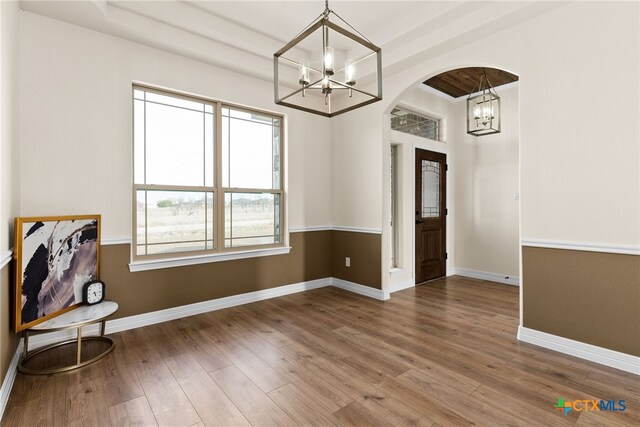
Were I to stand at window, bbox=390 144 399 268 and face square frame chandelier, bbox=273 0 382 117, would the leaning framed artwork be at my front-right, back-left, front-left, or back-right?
front-right

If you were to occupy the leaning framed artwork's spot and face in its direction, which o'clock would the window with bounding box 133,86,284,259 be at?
The window is roughly at 10 o'clock from the leaning framed artwork.

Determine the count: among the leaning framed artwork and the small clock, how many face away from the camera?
0

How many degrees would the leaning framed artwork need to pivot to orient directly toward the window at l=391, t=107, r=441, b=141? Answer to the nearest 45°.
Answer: approximately 45° to its left

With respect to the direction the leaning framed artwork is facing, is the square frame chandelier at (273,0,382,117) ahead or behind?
ahead

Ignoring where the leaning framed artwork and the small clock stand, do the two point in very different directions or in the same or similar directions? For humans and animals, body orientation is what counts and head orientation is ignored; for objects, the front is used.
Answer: same or similar directions

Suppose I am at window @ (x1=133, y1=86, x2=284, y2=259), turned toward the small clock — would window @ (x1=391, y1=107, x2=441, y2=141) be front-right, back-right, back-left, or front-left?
back-left

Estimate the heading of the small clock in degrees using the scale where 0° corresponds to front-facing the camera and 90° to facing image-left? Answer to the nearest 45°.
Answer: approximately 315°

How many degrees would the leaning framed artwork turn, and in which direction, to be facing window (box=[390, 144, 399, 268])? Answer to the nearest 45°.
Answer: approximately 45° to its left

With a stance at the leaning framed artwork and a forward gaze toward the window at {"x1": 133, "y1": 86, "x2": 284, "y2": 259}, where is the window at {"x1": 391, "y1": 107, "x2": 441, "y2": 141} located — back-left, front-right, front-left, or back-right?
front-right

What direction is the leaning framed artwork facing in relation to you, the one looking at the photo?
facing the viewer and to the right of the viewer

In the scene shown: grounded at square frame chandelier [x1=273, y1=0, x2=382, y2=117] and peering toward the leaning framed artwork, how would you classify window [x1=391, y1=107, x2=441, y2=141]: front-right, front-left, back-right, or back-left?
back-right

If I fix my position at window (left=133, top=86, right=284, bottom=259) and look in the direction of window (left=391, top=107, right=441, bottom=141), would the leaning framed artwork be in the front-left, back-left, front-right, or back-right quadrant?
back-right
